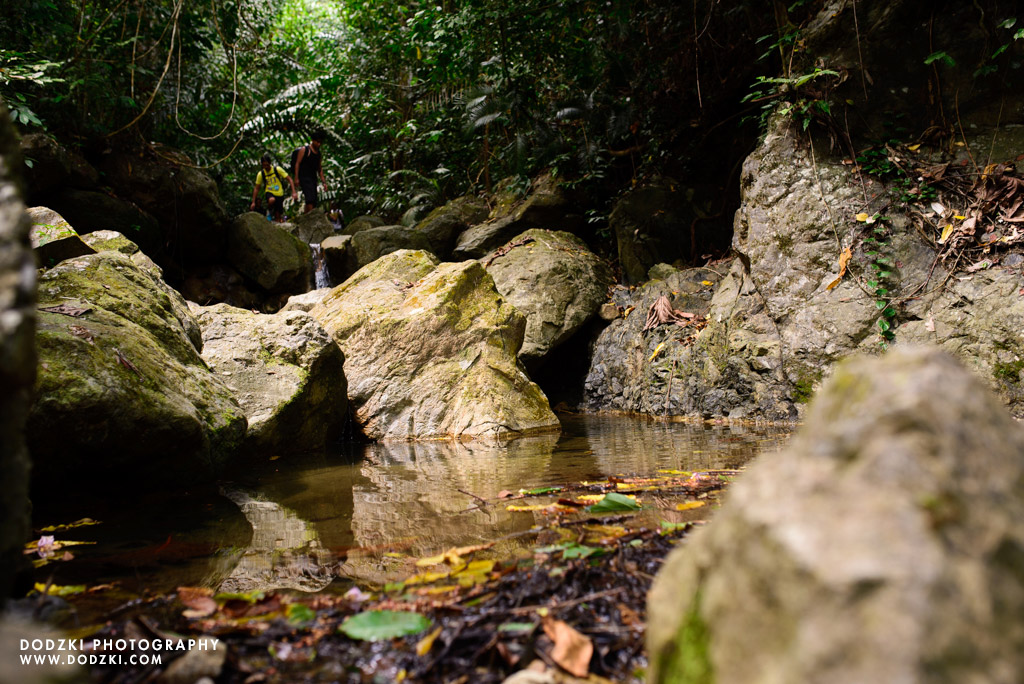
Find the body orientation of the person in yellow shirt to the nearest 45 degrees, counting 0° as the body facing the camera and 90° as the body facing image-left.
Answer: approximately 0°

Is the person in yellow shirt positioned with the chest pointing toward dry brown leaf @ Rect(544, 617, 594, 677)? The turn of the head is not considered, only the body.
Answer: yes

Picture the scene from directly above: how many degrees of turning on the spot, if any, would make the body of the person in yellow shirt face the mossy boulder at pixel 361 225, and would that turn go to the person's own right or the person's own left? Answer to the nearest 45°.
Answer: approximately 90° to the person's own left

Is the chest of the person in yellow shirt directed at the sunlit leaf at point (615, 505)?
yes

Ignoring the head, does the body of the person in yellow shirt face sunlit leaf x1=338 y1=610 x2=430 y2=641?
yes

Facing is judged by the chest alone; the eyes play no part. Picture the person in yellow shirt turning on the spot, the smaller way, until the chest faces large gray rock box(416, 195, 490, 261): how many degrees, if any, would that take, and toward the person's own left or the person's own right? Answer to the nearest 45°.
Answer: approximately 45° to the person's own left

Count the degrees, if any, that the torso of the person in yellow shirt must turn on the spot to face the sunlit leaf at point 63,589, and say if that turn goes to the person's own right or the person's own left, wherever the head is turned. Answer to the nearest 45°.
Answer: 0° — they already face it

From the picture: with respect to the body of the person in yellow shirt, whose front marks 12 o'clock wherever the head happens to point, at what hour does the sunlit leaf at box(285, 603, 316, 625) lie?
The sunlit leaf is roughly at 12 o'clock from the person in yellow shirt.

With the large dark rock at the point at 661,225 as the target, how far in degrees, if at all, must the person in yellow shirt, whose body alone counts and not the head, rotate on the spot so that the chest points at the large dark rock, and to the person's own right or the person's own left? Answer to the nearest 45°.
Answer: approximately 45° to the person's own left

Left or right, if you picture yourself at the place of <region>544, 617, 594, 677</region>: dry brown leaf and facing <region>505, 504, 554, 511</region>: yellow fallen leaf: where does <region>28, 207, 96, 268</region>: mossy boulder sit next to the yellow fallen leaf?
left

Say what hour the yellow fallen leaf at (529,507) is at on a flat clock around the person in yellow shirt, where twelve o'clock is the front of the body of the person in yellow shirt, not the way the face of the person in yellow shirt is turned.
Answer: The yellow fallen leaf is roughly at 12 o'clock from the person in yellow shirt.
